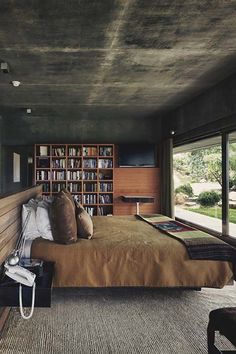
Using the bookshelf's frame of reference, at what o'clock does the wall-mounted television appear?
The wall-mounted television is roughly at 9 o'clock from the bookshelf.

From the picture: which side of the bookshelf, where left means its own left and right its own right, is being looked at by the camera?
front

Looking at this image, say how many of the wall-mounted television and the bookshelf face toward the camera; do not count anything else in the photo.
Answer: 2

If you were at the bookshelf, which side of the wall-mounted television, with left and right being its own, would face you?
right

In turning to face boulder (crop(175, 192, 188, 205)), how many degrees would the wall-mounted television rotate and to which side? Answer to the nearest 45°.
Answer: approximately 90° to its left

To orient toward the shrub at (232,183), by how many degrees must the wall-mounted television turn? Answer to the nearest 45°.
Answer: approximately 45° to its left

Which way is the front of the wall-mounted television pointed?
toward the camera

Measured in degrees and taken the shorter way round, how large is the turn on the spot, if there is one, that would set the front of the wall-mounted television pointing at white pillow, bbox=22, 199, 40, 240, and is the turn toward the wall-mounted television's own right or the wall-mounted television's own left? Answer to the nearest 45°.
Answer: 0° — it already faces it

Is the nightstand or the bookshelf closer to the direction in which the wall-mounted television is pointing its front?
the nightstand

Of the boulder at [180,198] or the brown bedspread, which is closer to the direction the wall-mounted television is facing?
the brown bedspread

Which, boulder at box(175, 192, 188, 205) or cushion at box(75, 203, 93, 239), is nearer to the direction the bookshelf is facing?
the cushion

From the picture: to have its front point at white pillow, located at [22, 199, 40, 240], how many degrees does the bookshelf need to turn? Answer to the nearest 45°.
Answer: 0° — it already faces it

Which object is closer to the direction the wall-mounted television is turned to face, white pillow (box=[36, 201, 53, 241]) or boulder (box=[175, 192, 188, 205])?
the white pillow

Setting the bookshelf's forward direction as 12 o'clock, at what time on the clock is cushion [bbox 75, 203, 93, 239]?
The cushion is roughly at 12 o'clock from the bookshelf.

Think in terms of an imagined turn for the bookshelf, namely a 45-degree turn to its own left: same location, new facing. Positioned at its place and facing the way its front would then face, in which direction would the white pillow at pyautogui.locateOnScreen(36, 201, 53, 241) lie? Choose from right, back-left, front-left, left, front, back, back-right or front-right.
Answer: front-right
